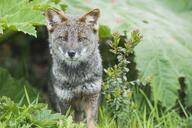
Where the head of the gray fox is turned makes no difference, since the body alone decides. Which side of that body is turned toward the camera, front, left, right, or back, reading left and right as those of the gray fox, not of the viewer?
front

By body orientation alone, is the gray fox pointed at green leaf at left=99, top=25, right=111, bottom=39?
no

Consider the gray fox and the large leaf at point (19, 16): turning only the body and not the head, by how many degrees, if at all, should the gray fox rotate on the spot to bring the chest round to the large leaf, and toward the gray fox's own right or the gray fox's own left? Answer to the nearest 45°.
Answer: approximately 90° to the gray fox's own right

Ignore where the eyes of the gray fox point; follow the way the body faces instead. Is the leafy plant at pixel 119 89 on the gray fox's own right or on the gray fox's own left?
on the gray fox's own left

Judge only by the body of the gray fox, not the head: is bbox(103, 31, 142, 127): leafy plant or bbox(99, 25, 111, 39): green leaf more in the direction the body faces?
the leafy plant

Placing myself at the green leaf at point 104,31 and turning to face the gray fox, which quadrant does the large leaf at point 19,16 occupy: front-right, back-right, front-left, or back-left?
front-right

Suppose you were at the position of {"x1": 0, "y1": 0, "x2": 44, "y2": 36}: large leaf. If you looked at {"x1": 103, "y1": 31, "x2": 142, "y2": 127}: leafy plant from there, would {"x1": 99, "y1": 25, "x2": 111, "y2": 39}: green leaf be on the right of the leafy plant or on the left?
left

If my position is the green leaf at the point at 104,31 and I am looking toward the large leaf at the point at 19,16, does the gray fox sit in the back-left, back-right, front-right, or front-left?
front-left
